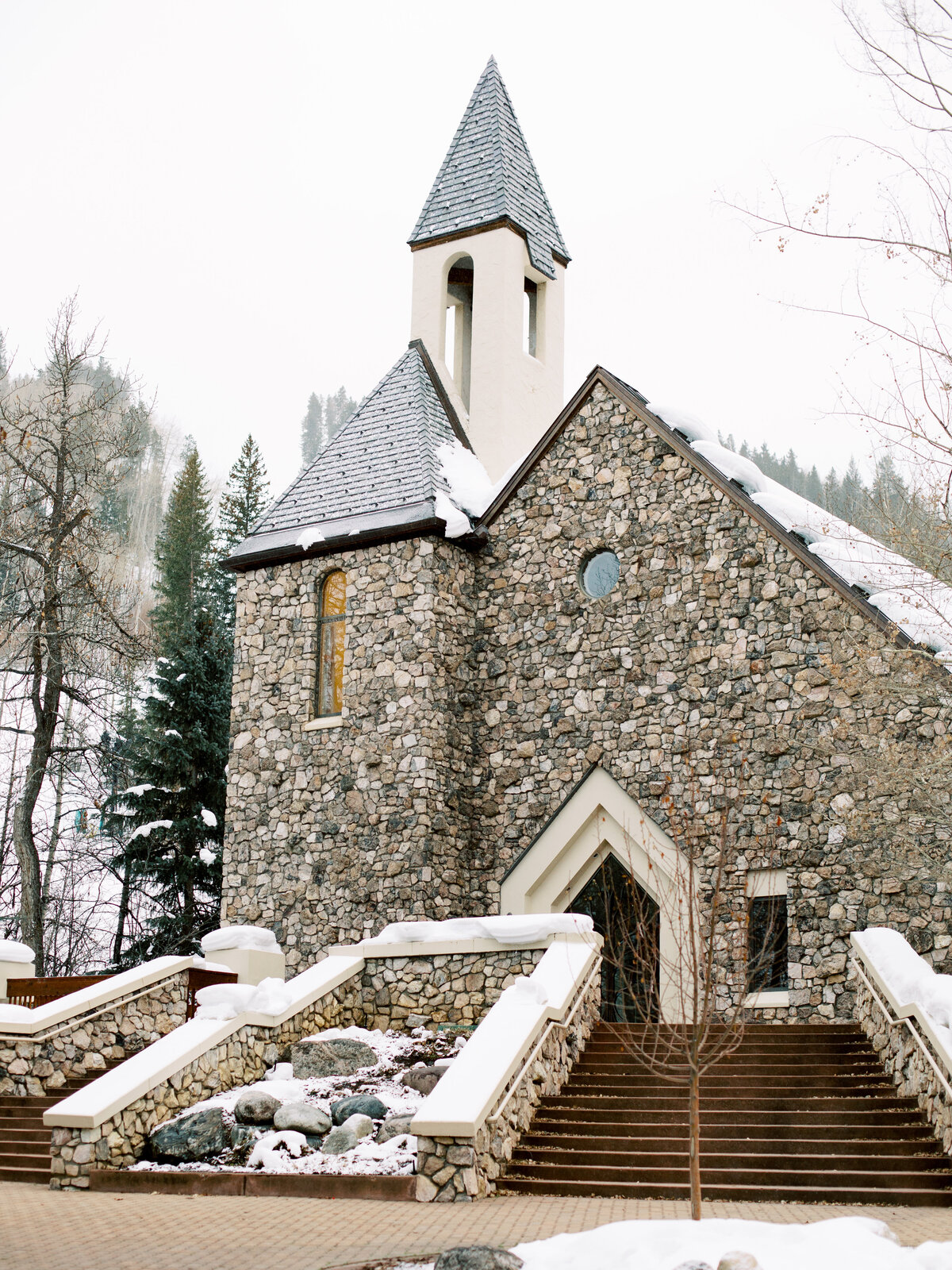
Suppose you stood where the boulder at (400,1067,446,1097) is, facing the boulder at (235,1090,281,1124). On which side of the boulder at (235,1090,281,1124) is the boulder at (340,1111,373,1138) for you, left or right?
left

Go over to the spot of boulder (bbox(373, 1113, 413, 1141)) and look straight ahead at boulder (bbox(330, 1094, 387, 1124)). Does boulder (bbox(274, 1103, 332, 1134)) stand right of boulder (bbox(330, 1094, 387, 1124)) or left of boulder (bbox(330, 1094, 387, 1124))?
left

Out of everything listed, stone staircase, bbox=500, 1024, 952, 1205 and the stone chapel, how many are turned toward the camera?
2

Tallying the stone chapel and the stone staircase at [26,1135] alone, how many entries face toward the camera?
2

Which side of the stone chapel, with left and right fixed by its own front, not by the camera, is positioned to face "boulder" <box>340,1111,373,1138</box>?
front

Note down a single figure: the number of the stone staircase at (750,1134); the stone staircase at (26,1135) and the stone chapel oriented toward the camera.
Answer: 3

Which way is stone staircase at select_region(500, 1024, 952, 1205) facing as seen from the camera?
toward the camera

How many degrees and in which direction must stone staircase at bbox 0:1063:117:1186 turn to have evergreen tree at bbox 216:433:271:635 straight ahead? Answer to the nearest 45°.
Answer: approximately 180°

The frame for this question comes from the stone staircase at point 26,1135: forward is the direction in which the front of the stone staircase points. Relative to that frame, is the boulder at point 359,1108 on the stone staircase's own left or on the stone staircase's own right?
on the stone staircase's own left

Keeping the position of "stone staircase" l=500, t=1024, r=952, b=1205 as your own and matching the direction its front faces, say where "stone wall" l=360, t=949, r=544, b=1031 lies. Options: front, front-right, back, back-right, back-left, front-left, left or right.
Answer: back-right

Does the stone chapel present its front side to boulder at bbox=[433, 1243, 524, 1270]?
yes

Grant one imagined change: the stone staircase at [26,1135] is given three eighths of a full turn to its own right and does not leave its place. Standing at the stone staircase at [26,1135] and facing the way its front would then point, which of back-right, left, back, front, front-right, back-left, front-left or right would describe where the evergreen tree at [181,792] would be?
front-right

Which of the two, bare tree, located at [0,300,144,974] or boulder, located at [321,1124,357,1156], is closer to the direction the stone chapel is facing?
the boulder

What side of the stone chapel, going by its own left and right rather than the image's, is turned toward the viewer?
front

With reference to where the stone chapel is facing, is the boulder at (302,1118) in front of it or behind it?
in front

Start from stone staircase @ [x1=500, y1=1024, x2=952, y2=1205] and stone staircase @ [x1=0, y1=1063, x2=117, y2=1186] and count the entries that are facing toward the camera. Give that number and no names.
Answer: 2

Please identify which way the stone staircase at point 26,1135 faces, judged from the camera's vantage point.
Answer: facing the viewer
